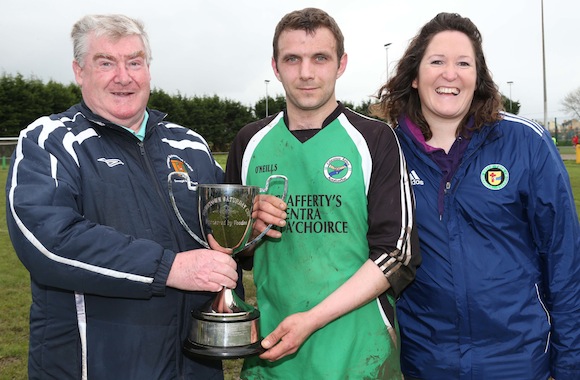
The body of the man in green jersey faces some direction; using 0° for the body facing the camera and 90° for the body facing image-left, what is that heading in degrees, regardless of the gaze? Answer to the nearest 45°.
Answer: approximately 0°

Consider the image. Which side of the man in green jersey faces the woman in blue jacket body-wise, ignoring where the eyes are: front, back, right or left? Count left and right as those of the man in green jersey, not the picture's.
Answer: left

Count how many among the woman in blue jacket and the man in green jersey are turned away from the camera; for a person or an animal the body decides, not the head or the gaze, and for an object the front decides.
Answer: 0

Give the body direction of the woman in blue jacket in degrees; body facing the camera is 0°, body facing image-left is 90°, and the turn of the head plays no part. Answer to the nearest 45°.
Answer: approximately 45°

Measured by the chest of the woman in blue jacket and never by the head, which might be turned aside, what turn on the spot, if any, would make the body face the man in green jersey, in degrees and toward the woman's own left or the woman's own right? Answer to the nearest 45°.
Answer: approximately 45° to the woman's own right
